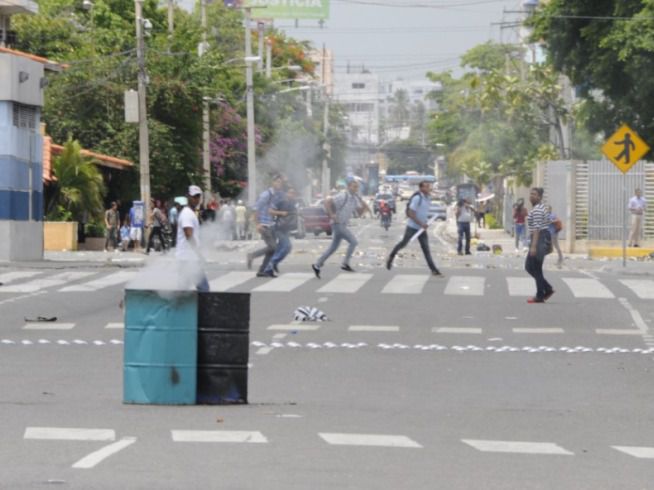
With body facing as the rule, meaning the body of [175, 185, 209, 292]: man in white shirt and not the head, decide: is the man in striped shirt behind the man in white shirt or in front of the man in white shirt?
in front

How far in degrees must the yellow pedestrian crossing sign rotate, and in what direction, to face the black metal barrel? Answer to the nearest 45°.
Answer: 0° — it already faces it

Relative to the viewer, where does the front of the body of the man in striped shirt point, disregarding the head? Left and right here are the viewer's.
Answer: facing to the left of the viewer

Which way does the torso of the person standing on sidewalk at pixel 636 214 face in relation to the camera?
toward the camera

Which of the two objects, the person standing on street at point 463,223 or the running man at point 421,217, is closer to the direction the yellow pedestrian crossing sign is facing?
the running man

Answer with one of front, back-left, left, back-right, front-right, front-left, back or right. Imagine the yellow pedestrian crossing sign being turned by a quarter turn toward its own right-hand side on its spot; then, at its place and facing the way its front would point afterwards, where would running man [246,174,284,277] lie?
front-left

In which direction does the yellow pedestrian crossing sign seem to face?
toward the camera
